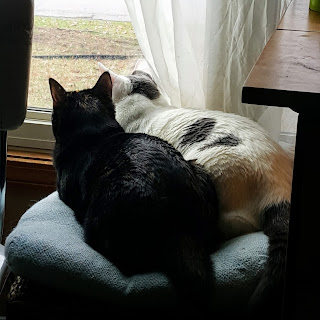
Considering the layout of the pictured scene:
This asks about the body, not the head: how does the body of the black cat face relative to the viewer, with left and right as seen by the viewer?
facing away from the viewer and to the left of the viewer

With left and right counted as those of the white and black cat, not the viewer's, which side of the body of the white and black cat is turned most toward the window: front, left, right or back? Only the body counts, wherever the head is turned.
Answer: front

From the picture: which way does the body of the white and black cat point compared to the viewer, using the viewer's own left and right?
facing away from the viewer and to the left of the viewer

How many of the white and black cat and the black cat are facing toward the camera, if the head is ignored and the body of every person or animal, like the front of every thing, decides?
0
